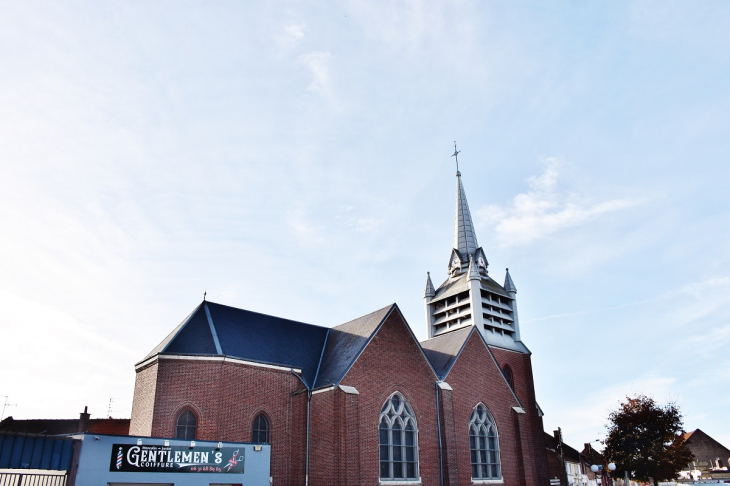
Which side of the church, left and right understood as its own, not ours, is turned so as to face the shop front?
back

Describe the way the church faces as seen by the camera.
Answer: facing away from the viewer and to the right of the viewer

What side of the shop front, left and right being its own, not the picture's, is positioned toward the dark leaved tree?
left

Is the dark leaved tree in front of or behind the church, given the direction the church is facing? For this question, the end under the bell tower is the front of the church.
in front

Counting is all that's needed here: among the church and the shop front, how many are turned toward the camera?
1
